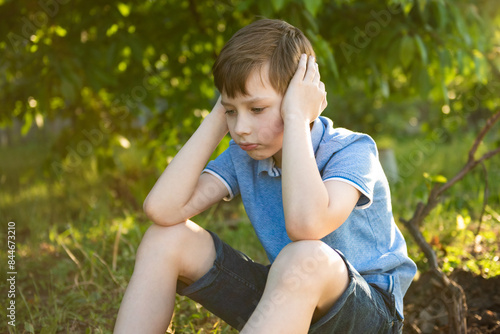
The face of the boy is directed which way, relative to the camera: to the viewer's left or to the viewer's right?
to the viewer's left

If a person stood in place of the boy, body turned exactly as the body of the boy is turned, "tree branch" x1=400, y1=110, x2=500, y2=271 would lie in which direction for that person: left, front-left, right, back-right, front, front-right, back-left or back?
back

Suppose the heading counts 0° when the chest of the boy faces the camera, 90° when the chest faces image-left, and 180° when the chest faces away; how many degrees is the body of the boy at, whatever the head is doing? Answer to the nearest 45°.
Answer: approximately 45°
